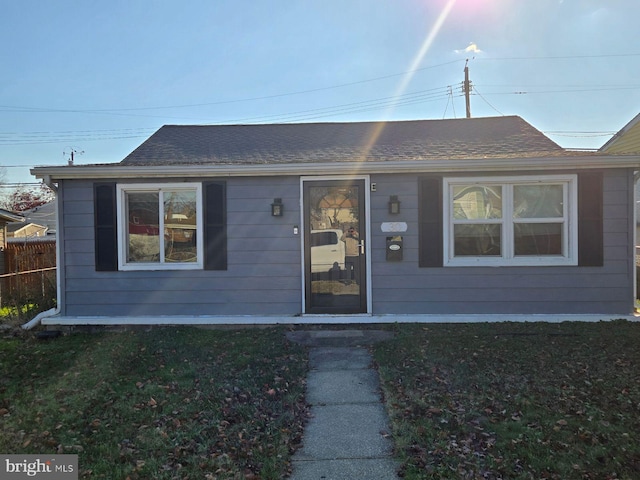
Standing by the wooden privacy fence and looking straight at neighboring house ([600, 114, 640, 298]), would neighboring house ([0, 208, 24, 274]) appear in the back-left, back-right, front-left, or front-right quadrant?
back-left

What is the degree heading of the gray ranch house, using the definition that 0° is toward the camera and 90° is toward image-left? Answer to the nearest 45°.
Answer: approximately 0°

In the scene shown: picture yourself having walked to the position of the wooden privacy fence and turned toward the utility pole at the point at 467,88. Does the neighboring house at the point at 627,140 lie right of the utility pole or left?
right

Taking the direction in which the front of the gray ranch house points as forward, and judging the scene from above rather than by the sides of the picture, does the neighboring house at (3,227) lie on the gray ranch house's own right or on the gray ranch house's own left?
on the gray ranch house's own right

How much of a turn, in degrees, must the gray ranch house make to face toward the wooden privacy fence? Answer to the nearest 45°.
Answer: approximately 135° to its right

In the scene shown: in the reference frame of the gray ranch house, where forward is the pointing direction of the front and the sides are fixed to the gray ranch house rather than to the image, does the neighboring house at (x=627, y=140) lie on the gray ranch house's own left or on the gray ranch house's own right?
on the gray ranch house's own left

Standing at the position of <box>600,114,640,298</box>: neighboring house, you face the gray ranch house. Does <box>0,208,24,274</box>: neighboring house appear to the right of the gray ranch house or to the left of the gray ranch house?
right

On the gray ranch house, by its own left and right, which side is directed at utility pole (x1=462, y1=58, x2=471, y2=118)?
back

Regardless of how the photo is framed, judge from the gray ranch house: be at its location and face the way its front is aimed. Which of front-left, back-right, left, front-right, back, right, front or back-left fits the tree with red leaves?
back-right
